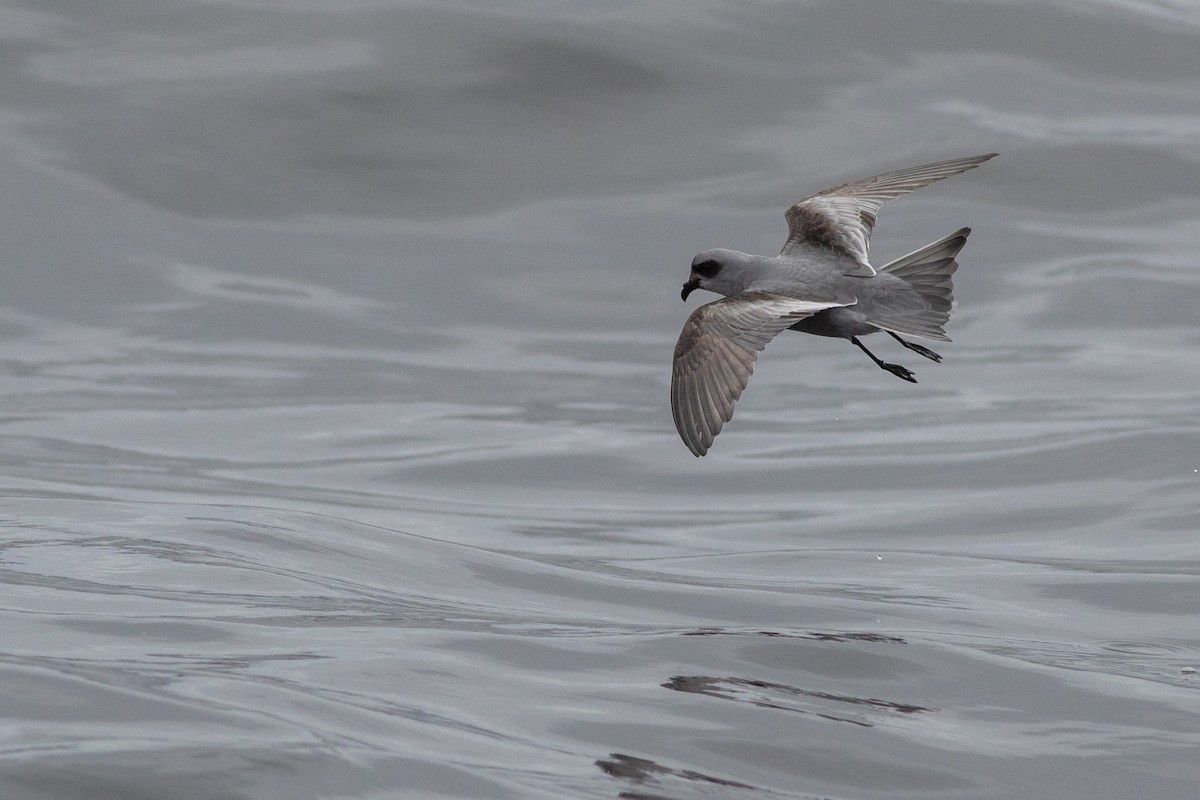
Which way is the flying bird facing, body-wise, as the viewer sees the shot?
to the viewer's left
